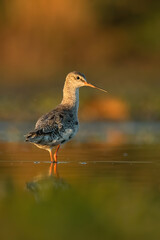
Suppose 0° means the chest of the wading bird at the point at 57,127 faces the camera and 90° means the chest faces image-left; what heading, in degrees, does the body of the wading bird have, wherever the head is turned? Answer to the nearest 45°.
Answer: approximately 270°
